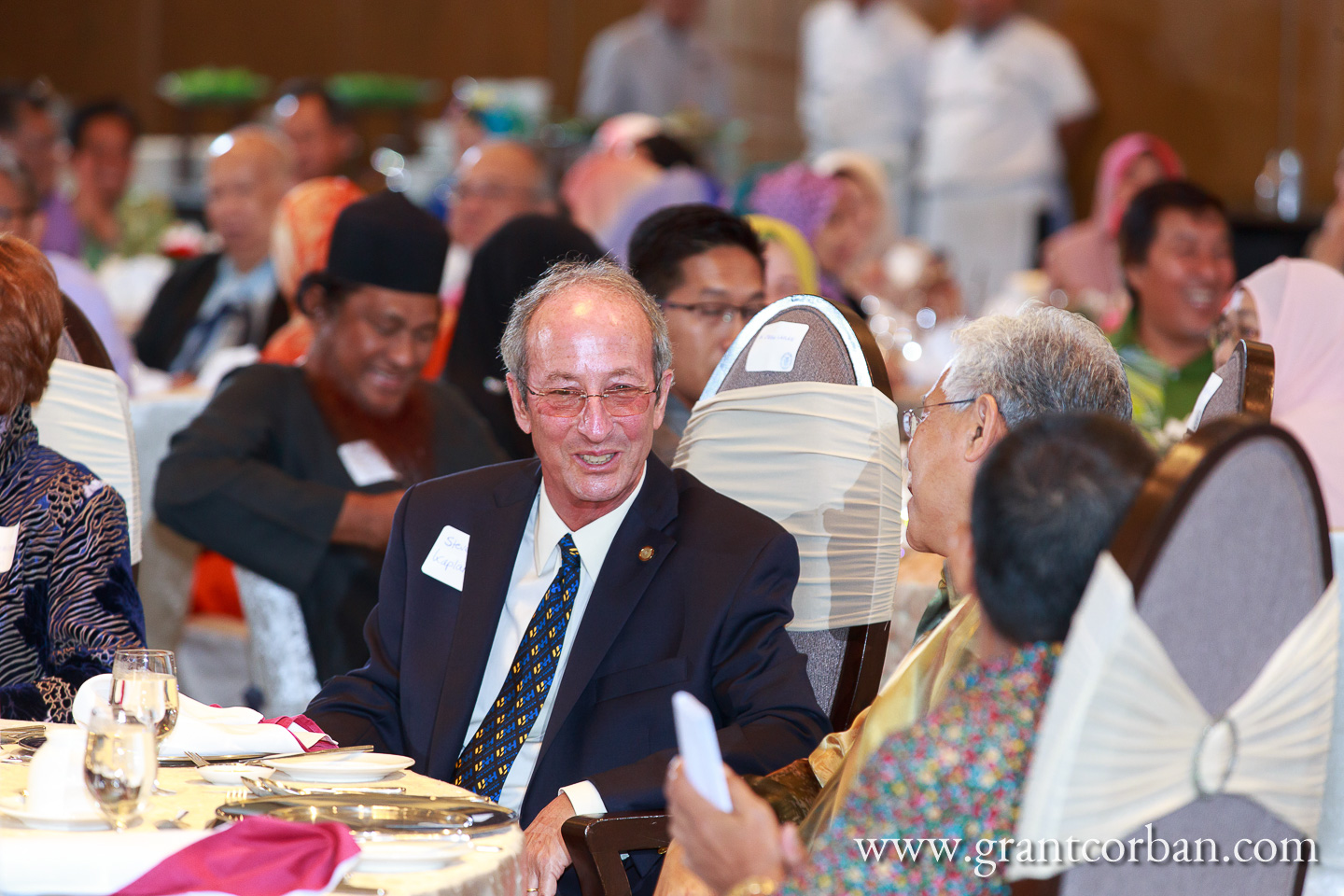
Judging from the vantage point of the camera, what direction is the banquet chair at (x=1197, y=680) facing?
facing away from the viewer and to the left of the viewer

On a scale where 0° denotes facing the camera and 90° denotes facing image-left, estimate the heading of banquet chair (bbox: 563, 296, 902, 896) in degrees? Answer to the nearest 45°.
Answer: approximately 45°

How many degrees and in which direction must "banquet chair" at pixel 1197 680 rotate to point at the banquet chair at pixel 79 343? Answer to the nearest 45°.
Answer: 0° — it already faces it

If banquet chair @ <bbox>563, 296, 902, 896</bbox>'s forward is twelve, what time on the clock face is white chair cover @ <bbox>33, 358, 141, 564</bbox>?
The white chair cover is roughly at 2 o'clock from the banquet chair.

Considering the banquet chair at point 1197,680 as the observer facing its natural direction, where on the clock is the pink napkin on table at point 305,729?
The pink napkin on table is roughly at 11 o'clock from the banquet chair.

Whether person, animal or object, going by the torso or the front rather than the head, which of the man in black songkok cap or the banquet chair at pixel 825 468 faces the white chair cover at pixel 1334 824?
the man in black songkok cap

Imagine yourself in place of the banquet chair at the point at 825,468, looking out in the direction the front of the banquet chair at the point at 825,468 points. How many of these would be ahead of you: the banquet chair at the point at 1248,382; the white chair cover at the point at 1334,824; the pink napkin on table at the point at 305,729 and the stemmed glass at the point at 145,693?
2
